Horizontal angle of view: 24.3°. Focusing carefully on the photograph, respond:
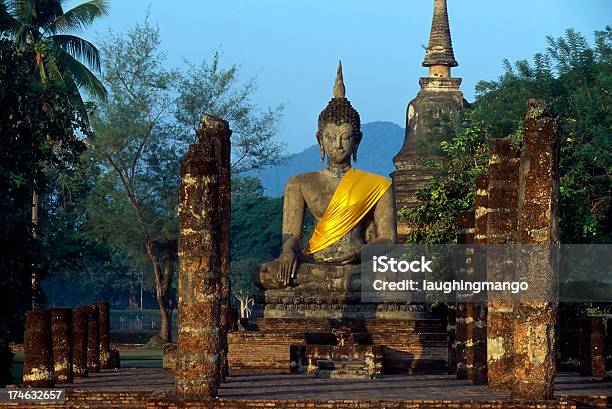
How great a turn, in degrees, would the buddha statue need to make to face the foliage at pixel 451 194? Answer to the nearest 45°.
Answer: approximately 135° to its left

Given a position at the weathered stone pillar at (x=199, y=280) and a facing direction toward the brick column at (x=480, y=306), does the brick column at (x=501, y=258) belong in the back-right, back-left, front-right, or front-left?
front-right

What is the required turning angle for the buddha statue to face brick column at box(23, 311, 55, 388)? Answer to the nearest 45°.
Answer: approximately 45° to its right

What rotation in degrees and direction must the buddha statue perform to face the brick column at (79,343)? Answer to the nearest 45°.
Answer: approximately 45° to its right

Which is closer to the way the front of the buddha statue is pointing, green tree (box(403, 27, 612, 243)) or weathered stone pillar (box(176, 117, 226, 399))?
the weathered stone pillar

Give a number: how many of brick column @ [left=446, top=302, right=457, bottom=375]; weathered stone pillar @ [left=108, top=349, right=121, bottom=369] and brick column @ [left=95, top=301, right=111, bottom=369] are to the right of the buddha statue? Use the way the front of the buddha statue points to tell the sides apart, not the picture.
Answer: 2

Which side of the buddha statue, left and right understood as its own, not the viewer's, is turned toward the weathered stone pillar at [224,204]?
front

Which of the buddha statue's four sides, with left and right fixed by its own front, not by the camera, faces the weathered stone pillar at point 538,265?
front

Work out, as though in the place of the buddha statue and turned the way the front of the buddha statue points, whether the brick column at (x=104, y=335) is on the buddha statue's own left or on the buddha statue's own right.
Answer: on the buddha statue's own right

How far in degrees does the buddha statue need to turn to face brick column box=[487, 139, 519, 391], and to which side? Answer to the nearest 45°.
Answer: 0° — it already faces it

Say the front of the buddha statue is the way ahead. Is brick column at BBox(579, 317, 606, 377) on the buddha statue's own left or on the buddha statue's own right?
on the buddha statue's own left

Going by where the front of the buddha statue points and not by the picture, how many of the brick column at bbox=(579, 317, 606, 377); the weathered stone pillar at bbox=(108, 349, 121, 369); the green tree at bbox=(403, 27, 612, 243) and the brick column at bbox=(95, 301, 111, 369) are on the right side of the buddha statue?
2

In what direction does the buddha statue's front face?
toward the camera

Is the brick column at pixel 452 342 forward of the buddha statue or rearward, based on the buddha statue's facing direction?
forward

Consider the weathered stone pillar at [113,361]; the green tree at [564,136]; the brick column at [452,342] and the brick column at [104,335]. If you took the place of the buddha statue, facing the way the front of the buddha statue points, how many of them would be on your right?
2

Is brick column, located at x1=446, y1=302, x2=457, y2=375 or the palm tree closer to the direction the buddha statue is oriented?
the brick column
